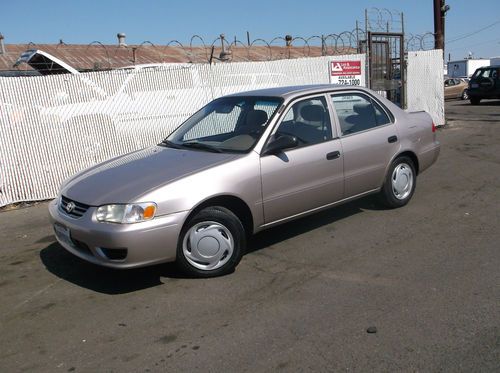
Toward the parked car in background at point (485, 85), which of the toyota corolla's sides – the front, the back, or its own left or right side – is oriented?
back

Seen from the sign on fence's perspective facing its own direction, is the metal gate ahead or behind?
behind

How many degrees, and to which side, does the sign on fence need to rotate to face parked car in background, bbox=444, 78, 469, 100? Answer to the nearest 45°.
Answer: approximately 180°

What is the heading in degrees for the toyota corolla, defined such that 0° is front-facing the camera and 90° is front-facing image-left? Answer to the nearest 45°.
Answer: approximately 45°

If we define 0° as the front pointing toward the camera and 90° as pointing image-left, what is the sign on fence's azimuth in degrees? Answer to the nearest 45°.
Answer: approximately 0°

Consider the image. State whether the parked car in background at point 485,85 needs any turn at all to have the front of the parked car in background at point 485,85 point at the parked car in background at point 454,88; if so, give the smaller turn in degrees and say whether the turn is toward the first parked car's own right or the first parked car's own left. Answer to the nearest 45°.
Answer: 0° — it already faces it

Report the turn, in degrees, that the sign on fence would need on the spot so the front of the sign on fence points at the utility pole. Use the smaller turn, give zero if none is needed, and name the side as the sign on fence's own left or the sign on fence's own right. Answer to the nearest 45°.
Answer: approximately 135° to the sign on fence's own left
